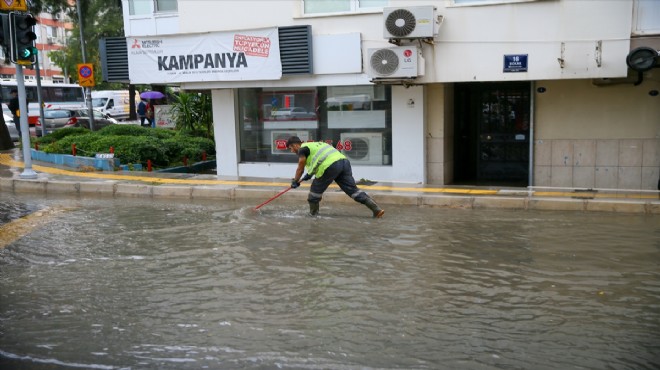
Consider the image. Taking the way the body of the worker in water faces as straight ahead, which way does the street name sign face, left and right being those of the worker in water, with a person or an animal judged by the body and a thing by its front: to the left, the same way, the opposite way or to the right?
to the left

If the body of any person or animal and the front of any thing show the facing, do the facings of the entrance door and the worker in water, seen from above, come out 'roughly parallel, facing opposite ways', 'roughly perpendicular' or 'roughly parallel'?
roughly perpendicular

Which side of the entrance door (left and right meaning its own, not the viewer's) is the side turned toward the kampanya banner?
right

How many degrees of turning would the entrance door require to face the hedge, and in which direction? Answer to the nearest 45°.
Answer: approximately 90° to its right

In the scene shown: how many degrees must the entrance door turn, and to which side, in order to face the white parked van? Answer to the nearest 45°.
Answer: approximately 135° to its right

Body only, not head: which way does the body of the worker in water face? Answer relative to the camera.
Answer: to the viewer's left

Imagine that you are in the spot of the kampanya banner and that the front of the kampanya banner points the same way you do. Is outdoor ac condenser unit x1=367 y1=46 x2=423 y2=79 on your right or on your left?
on your left

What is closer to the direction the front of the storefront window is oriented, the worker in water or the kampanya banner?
the worker in water

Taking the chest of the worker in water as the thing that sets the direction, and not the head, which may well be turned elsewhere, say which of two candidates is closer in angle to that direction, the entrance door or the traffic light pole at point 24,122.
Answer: the traffic light pole
